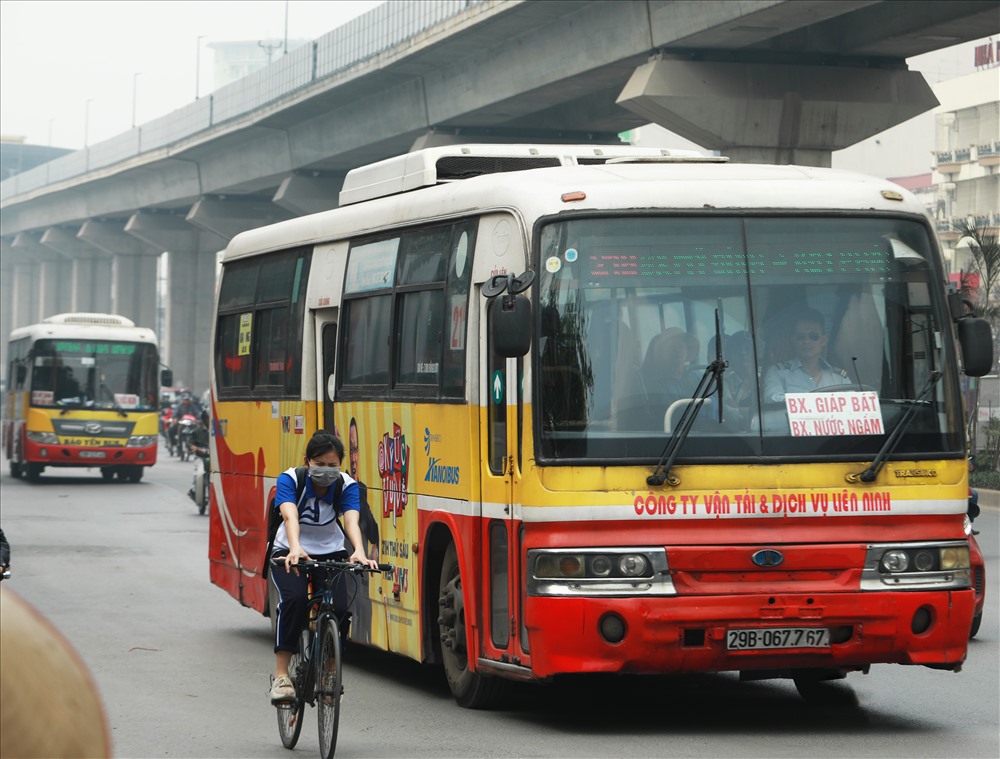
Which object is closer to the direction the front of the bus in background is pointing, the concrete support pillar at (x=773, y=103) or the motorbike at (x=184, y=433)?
the concrete support pillar

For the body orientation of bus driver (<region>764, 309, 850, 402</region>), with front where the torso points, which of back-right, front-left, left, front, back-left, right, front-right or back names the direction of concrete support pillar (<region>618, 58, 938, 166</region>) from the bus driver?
back

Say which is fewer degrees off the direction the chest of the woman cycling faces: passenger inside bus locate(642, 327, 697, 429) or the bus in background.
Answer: the passenger inside bus

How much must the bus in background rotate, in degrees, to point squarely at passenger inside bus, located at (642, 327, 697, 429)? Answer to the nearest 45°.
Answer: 0° — it already faces them

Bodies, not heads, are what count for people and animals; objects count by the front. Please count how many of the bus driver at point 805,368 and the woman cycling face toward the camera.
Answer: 2

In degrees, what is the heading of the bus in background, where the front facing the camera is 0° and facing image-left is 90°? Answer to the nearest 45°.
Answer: approximately 0°

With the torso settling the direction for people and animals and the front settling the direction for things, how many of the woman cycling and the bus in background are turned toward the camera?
2

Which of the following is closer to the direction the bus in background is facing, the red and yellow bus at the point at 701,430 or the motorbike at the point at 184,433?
the red and yellow bus
